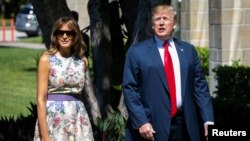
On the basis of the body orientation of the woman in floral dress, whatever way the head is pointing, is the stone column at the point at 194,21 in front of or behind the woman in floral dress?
behind

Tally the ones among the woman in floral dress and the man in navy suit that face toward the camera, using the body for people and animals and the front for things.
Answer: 2

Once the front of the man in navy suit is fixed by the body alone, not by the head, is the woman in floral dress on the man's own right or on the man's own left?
on the man's own right

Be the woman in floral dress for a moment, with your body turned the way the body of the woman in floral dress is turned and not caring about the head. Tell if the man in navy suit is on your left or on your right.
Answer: on your left

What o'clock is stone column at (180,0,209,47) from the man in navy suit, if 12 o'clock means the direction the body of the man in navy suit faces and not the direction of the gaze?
The stone column is roughly at 6 o'clock from the man in navy suit.

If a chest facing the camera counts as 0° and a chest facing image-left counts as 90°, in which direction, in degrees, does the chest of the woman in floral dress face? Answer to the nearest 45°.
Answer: approximately 0°

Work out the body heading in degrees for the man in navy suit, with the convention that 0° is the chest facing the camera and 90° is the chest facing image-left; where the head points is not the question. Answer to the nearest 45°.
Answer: approximately 0°

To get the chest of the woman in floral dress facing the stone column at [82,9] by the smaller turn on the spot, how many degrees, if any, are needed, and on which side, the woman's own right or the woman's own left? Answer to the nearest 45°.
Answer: approximately 180°

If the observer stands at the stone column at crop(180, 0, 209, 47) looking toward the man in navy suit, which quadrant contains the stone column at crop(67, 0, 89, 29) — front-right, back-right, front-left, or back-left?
back-right
